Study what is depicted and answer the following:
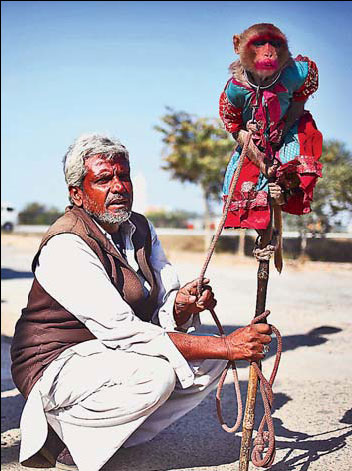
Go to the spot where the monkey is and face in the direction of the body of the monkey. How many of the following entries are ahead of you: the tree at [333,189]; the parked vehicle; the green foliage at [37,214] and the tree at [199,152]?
0

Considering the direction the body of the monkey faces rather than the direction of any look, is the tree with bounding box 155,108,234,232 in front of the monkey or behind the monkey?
behind

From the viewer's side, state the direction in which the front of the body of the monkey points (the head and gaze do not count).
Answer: toward the camera

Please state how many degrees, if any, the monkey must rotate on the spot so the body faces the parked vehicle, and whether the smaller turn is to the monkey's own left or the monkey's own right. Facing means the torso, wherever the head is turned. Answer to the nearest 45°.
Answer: approximately 135° to the monkey's own right

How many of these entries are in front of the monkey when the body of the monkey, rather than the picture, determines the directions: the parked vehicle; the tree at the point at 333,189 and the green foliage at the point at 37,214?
0

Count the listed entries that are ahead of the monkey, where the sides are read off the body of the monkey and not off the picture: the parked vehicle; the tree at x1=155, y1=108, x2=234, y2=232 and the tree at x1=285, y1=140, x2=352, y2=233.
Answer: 0

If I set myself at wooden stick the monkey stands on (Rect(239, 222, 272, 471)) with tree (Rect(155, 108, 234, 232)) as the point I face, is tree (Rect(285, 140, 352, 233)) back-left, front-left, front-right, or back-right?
front-right

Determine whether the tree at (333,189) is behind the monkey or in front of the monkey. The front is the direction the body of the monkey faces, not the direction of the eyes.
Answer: behind
